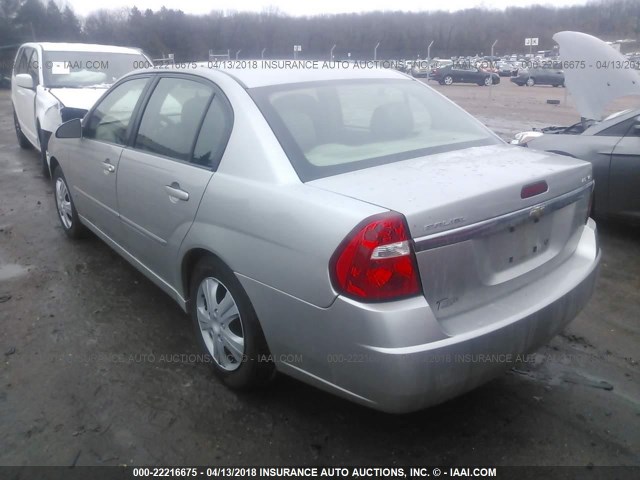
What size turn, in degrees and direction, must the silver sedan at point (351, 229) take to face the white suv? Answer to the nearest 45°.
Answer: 0° — it already faces it

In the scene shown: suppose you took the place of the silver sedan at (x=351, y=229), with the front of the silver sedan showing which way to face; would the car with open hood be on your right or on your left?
on your right

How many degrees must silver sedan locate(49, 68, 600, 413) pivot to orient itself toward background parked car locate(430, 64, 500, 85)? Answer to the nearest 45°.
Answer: approximately 45° to its right

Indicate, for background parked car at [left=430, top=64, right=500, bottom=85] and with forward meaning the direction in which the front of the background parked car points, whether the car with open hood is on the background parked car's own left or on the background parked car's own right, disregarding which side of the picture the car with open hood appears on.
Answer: on the background parked car's own right

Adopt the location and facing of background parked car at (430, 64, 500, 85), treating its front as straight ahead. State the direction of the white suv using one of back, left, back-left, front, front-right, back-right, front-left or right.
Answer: right

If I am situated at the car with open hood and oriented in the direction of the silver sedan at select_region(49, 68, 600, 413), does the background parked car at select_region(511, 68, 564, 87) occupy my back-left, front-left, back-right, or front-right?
back-right

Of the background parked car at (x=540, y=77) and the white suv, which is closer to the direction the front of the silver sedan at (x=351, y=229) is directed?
the white suv

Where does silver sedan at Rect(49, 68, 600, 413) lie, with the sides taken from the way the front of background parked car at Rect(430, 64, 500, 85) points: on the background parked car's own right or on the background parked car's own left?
on the background parked car's own right

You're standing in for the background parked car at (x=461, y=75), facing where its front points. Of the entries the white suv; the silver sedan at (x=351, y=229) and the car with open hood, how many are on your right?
3

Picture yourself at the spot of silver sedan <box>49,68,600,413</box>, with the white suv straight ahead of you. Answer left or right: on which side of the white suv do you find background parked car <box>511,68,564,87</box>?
right

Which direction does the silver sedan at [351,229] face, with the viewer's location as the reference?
facing away from the viewer and to the left of the viewer
